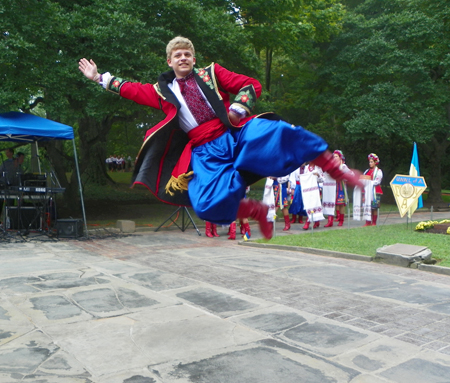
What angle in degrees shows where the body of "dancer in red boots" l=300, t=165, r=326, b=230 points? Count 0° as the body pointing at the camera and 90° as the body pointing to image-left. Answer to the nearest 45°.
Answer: approximately 45°

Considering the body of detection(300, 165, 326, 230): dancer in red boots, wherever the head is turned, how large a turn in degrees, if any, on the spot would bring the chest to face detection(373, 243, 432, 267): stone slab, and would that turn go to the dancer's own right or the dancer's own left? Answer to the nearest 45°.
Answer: approximately 45° to the dancer's own left

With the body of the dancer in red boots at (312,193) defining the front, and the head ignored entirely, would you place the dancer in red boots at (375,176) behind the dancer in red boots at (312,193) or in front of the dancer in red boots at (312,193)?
behind

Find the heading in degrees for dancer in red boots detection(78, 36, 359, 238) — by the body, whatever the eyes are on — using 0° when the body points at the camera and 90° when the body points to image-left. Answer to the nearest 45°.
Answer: approximately 0°

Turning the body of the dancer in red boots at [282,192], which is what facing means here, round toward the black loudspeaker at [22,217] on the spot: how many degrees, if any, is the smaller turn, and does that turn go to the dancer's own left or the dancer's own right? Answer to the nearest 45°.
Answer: approximately 45° to the dancer's own right

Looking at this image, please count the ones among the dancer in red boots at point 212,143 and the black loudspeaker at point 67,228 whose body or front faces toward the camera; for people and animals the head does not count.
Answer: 2

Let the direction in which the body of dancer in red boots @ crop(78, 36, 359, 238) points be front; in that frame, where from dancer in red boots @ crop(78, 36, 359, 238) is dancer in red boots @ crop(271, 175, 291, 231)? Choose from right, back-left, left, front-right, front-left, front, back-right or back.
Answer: back

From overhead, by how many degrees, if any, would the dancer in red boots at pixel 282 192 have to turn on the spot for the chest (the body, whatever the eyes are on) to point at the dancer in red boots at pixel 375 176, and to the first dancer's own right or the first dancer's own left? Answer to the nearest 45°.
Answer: approximately 135° to the first dancer's own left

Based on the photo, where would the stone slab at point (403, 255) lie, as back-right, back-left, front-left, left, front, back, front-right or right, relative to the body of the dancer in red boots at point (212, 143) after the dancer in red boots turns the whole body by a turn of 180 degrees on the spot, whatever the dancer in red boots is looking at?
front-right

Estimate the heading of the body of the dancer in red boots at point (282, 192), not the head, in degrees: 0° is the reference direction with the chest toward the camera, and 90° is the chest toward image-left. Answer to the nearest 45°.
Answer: approximately 45°
